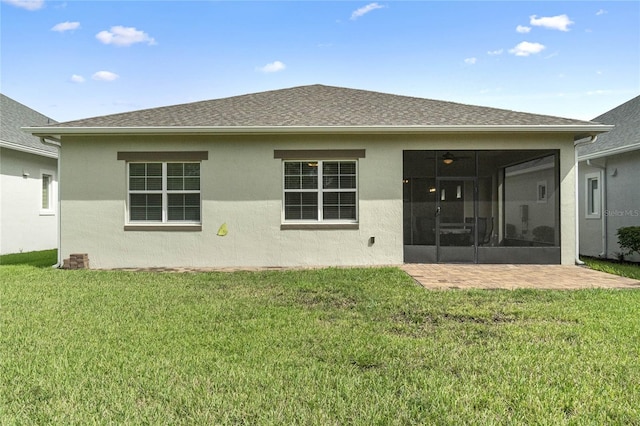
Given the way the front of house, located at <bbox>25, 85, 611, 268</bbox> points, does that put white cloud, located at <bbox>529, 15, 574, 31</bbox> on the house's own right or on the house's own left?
on the house's own right

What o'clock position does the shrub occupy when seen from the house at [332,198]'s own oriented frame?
The shrub is roughly at 3 o'clock from the house.

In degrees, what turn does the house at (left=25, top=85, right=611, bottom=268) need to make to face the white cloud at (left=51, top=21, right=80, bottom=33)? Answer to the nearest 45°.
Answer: approximately 90° to its left

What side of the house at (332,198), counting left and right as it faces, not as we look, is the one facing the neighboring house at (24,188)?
left

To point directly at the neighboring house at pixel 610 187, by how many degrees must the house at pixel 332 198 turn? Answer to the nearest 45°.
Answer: approximately 90° to its right

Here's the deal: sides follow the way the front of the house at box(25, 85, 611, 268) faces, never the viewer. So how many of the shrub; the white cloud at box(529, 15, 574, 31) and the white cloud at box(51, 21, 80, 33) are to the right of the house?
2

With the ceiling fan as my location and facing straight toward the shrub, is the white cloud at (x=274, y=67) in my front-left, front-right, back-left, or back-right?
back-left

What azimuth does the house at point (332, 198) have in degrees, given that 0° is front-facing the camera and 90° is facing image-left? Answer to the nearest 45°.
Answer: approximately 180°

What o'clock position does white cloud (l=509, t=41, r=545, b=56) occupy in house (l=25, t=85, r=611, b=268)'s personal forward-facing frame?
The white cloud is roughly at 2 o'clock from the house.
